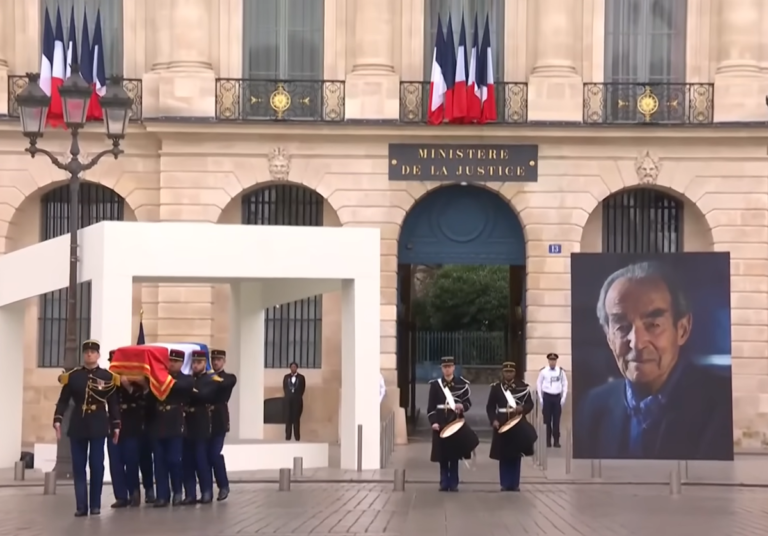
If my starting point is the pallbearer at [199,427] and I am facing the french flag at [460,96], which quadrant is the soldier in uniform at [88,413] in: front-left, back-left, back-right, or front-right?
back-left

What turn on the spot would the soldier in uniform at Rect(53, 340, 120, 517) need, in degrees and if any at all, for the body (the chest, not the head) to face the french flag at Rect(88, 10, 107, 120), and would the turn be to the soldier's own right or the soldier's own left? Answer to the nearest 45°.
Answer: approximately 180°

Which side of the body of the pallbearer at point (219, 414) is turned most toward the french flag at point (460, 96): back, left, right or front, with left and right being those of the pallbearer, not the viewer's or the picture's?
back

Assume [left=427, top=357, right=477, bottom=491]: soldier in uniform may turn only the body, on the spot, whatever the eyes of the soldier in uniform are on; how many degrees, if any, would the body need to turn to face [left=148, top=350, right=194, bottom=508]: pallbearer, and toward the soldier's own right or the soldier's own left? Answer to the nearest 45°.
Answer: approximately 45° to the soldier's own right

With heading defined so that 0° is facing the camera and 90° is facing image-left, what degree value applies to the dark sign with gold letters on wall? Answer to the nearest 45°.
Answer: approximately 0°

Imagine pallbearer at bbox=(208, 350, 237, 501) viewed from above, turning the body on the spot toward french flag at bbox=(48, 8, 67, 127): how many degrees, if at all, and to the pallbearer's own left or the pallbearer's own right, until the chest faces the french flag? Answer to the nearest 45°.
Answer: approximately 135° to the pallbearer's own right

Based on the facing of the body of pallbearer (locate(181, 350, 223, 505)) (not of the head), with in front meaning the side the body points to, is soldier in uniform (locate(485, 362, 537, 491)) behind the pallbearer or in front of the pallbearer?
behind

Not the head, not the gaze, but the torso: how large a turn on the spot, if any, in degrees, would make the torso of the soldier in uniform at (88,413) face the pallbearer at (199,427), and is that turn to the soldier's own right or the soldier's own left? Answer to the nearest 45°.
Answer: approximately 135° to the soldier's own left

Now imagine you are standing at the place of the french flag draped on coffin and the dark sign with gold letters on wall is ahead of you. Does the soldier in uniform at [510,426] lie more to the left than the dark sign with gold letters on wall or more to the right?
right
